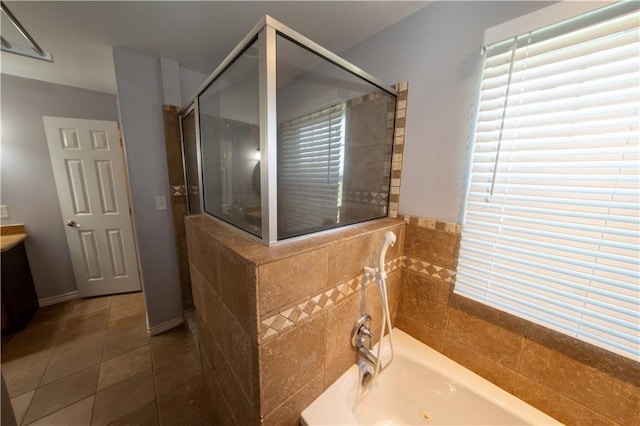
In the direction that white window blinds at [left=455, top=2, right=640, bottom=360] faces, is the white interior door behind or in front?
in front

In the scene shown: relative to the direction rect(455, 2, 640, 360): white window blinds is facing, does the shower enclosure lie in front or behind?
in front

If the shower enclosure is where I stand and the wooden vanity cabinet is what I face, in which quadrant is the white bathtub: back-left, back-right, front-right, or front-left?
back-left

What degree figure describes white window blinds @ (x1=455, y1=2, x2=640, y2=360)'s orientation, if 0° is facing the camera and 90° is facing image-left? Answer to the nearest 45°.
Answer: approximately 45°
